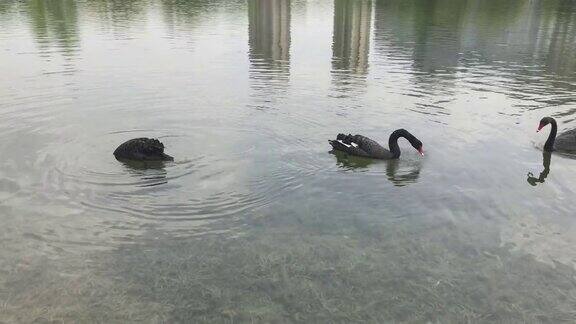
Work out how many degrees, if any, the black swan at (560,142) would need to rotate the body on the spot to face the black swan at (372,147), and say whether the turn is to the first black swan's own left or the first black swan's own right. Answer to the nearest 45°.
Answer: approximately 45° to the first black swan's own left

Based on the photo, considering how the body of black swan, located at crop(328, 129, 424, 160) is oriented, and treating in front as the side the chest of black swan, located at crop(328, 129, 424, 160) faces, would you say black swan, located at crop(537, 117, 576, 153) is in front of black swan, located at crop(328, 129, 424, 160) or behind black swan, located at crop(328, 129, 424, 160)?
in front

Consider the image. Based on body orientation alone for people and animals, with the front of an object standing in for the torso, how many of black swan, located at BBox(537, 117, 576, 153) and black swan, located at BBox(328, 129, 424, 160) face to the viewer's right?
1

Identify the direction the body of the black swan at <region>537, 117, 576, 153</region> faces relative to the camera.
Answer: to the viewer's left

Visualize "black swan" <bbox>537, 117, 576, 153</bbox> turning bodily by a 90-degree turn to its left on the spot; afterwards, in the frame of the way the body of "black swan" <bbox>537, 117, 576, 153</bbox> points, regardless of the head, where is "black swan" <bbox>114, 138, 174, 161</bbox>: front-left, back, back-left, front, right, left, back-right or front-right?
front-right

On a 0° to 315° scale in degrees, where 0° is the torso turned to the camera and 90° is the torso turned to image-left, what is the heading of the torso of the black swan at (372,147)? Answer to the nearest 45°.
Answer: approximately 270°

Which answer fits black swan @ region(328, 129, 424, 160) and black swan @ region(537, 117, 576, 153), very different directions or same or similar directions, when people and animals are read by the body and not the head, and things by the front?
very different directions

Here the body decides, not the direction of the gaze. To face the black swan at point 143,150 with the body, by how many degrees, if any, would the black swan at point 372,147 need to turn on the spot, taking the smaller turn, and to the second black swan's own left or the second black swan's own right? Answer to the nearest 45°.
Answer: approximately 180°
